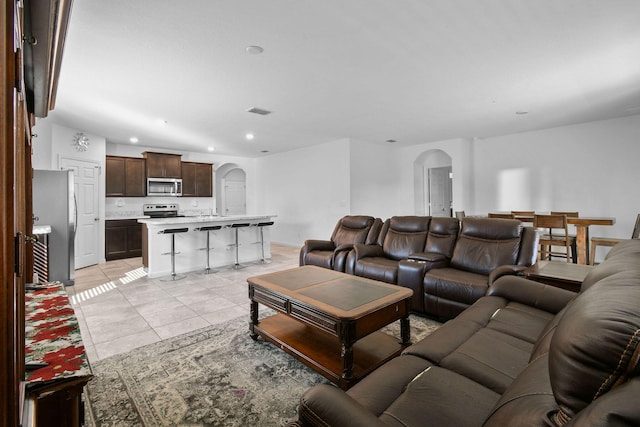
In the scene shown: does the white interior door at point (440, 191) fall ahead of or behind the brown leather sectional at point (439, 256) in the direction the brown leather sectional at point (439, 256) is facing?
behind

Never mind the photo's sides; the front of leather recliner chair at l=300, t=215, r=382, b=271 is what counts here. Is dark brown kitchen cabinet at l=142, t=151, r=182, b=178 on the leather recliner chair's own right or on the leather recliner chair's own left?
on the leather recliner chair's own right

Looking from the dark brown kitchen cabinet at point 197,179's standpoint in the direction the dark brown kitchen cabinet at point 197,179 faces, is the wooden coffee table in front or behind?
in front

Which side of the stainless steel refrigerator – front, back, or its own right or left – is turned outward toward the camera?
right

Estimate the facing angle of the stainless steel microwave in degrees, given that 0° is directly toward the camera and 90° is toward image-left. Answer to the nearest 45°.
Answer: approximately 0°

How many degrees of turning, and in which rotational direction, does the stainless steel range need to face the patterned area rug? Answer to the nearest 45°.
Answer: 0° — it already faces it

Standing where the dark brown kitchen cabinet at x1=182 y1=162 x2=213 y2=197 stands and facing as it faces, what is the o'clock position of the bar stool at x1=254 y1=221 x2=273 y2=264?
The bar stool is roughly at 11 o'clock from the dark brown kitchen cabinet.

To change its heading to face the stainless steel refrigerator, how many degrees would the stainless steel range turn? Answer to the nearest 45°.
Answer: approximately 45° to its right

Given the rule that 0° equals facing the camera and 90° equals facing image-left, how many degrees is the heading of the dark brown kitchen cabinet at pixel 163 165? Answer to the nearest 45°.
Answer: approximately 0°

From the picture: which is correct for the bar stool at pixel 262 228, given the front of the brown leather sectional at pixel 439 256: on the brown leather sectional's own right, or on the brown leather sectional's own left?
on the brown leather sectional's own right
